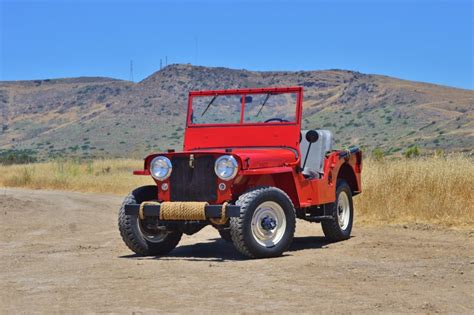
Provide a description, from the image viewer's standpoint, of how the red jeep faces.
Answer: facing the viewer and to the left of the viewer
